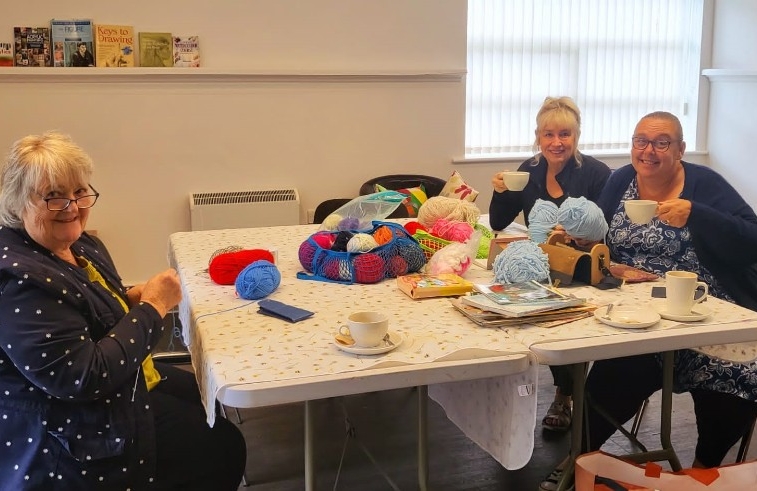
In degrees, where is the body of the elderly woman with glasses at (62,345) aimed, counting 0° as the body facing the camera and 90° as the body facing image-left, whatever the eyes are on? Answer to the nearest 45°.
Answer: approximately 315°

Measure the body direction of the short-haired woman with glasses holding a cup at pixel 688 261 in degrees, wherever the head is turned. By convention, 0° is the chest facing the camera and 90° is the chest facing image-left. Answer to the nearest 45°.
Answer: approximately 45°

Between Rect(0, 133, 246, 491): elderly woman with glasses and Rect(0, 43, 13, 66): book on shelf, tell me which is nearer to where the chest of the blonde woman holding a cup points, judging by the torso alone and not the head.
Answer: the elderly woman with glasses

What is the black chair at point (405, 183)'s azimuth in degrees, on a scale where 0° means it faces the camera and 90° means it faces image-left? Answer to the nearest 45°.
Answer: approximately 0°

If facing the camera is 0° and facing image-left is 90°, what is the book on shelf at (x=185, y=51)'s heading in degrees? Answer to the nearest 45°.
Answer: approximately 0°

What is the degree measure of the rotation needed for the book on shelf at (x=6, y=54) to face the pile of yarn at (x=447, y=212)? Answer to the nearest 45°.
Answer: approximately 45° to its left
